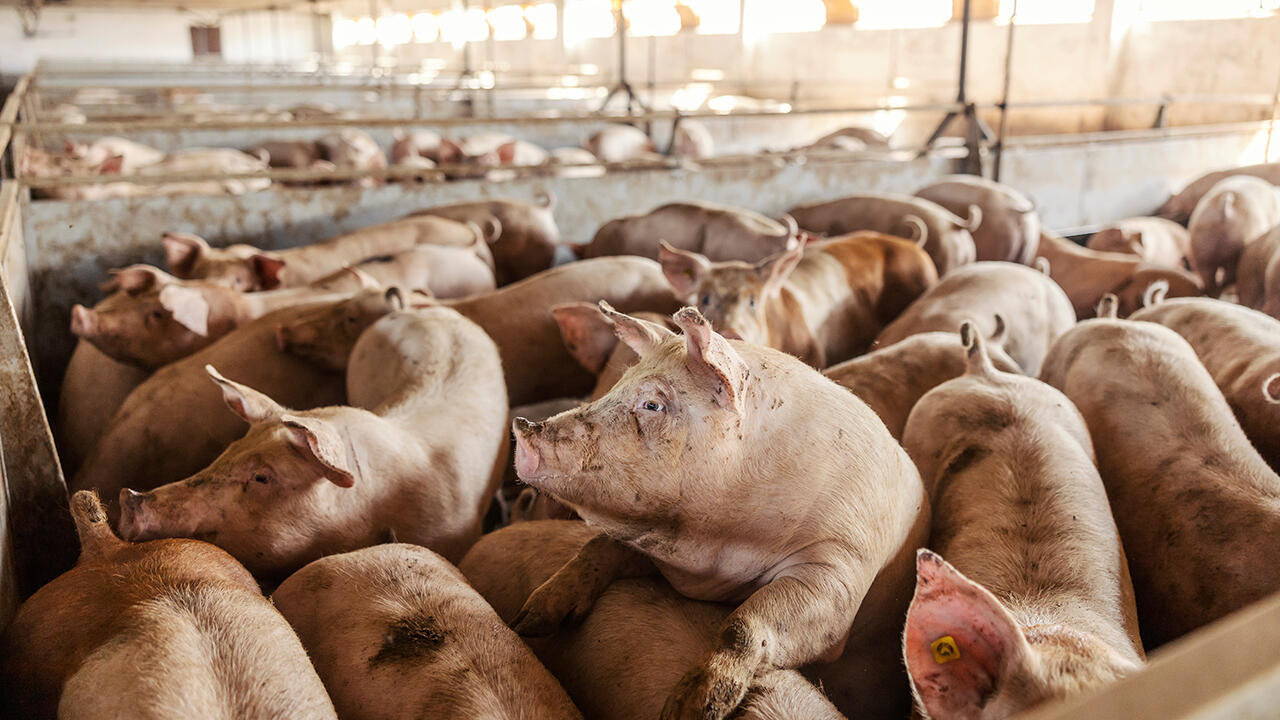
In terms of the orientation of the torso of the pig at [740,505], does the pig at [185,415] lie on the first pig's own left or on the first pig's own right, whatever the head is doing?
on the first pig's own right

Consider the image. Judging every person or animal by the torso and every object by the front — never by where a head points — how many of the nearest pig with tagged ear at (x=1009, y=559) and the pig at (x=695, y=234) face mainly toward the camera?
1

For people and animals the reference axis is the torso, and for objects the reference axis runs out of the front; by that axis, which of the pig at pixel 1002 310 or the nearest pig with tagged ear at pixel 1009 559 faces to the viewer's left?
the pig

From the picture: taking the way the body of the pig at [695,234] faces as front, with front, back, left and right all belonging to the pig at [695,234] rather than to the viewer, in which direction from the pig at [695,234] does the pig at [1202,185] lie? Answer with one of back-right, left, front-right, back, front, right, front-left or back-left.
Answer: back-right

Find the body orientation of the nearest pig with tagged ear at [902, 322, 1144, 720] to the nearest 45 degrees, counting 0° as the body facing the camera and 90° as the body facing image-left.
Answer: approximately 0°

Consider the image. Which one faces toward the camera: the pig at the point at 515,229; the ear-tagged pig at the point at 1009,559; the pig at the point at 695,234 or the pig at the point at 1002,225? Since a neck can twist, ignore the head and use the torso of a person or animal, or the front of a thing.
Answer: the ear-tagged pig

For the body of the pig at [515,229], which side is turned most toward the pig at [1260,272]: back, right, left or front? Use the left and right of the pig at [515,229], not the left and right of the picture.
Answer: back

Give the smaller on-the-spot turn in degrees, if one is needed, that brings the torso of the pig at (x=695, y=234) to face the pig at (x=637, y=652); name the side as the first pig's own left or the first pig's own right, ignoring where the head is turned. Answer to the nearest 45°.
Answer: approximately 90° to the first pig's own left

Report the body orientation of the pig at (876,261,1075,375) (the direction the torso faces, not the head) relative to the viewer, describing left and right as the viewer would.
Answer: facing to the left of the viewer
